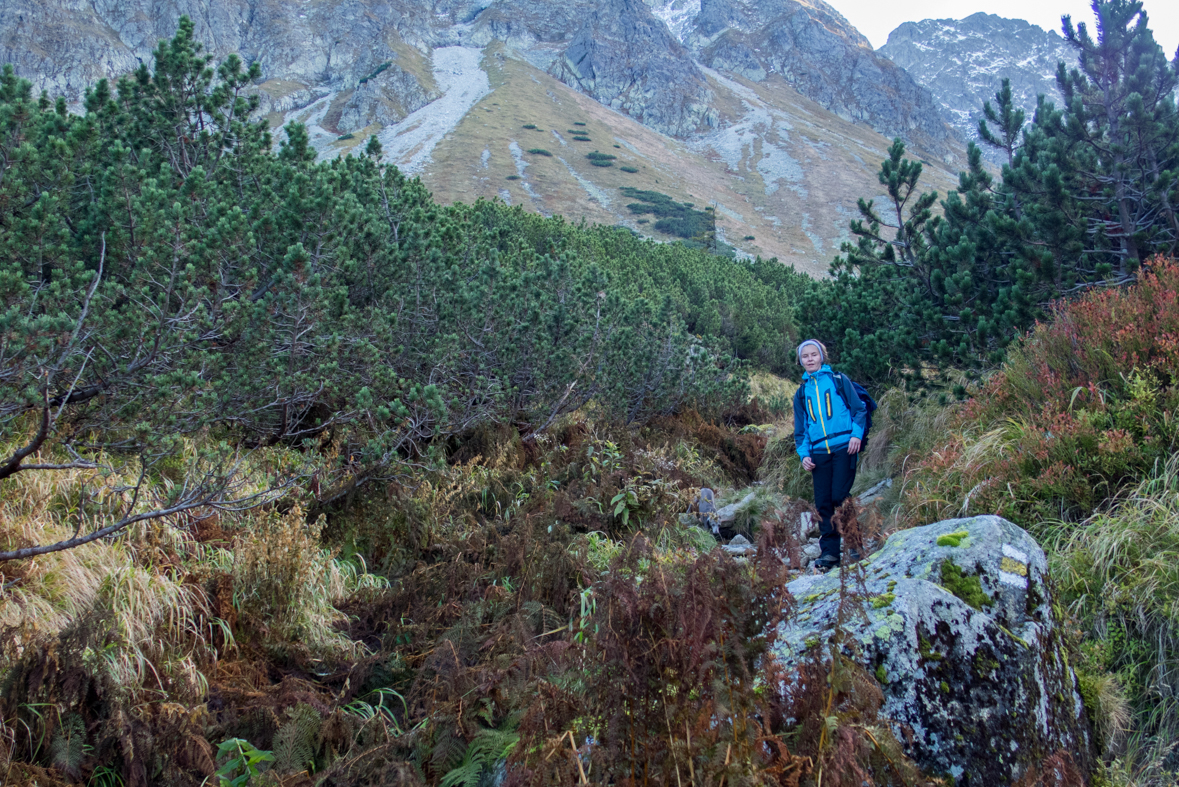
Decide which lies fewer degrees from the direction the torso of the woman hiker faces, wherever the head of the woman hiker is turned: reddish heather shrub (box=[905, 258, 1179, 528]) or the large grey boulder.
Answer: the large grey boulder

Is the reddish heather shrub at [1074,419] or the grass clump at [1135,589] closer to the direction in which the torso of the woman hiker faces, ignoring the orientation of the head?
the grass clump

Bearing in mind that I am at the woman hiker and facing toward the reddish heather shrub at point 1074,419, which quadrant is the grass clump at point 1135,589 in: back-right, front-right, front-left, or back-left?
front-right

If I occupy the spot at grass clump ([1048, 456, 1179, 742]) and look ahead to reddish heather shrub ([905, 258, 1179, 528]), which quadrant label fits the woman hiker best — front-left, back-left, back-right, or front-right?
front-left

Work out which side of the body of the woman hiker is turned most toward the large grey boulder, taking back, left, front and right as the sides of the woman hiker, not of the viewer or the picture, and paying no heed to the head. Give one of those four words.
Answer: front

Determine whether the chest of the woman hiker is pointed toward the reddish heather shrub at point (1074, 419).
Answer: no
